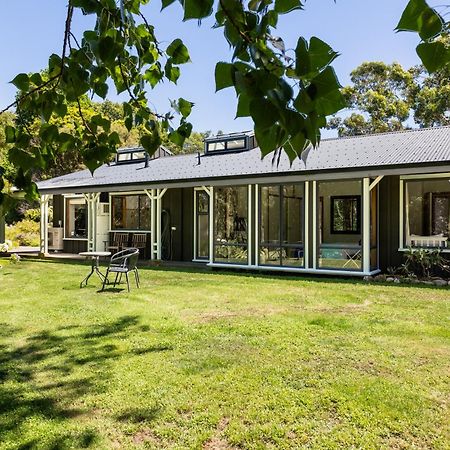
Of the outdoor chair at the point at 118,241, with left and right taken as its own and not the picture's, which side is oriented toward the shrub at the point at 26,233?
right

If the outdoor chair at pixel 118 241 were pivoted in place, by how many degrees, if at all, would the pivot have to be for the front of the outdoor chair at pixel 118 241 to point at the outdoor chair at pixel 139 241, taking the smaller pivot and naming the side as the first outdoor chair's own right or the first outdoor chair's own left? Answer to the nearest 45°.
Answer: approximately 90° to the first outdoor chair's own left

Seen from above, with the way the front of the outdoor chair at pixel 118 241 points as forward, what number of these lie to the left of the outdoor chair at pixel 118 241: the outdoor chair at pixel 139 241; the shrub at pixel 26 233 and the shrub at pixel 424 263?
2

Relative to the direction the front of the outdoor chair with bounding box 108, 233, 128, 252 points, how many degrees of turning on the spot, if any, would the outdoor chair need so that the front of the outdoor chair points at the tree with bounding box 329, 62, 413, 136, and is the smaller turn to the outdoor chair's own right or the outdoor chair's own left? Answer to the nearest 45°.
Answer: approximately 180°

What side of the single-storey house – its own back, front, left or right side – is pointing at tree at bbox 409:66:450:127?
back

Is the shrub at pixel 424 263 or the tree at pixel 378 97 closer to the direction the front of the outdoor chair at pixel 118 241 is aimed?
the shrub

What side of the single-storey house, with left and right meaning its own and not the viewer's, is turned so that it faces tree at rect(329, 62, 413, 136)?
back

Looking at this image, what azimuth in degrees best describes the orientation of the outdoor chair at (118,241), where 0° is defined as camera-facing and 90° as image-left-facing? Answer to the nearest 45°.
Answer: approximately 45°
